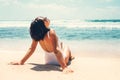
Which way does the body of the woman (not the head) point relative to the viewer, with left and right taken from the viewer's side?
facing away from the viewer and to the right of the viewer

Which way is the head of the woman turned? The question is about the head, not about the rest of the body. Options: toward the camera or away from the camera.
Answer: away from the camera
